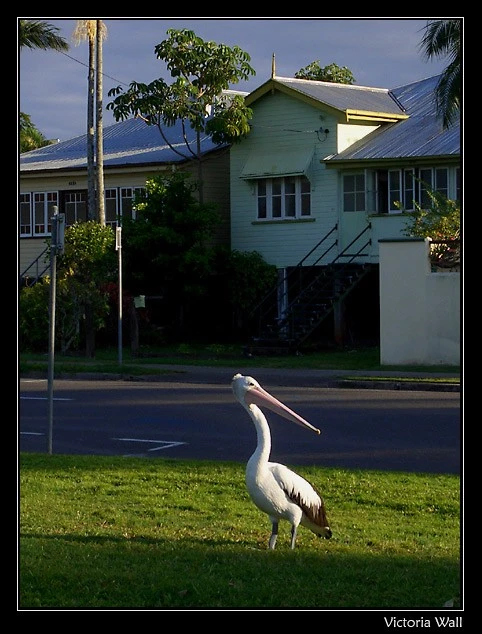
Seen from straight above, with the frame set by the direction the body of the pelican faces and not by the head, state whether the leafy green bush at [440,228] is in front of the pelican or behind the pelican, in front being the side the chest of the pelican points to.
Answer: behind

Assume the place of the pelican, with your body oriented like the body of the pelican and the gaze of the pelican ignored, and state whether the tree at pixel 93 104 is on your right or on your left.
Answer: on your right

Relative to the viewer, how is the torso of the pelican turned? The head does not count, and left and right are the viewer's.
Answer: facing the viewer and to the left of the viewer

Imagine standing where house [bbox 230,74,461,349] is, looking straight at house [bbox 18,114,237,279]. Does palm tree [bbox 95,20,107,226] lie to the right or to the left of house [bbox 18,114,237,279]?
left

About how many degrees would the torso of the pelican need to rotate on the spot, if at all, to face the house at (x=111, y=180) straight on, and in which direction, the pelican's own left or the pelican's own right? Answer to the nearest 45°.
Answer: approximately 135° to the pelican's own right

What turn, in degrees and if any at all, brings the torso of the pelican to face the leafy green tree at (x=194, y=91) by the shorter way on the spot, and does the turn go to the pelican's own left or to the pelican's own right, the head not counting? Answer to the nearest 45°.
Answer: approximately 135° to the pelican's own right

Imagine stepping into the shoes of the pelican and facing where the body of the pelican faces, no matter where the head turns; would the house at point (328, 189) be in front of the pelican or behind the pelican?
behind
